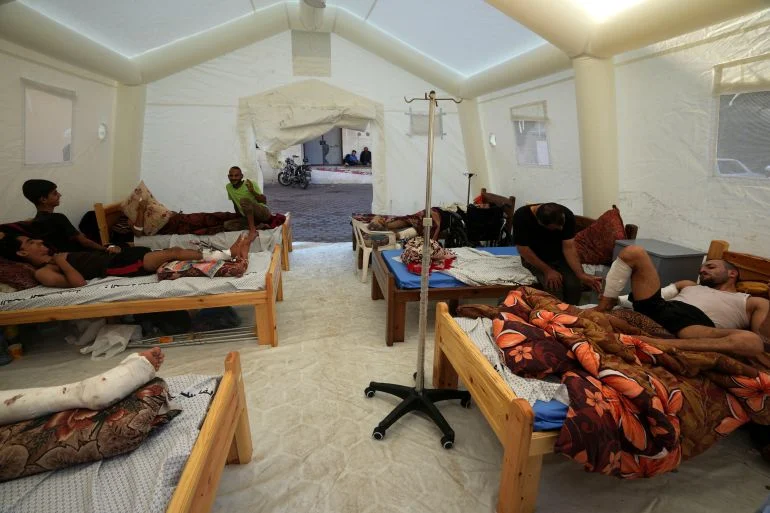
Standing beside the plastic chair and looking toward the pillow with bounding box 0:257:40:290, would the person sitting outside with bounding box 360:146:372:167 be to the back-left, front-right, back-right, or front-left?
back-right

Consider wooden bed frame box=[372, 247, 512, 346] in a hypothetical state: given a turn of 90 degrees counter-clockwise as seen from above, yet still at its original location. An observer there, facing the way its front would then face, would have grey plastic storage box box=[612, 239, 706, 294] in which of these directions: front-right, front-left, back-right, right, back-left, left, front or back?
left

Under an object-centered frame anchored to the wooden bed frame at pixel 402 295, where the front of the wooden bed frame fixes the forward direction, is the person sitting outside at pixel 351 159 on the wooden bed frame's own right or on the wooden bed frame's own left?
on the wooden bed frame's own right

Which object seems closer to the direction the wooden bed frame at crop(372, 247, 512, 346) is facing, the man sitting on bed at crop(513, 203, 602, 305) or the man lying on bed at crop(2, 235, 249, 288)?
the man lying on bed

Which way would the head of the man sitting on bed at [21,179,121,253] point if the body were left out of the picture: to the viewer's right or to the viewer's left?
to the viewer's right
